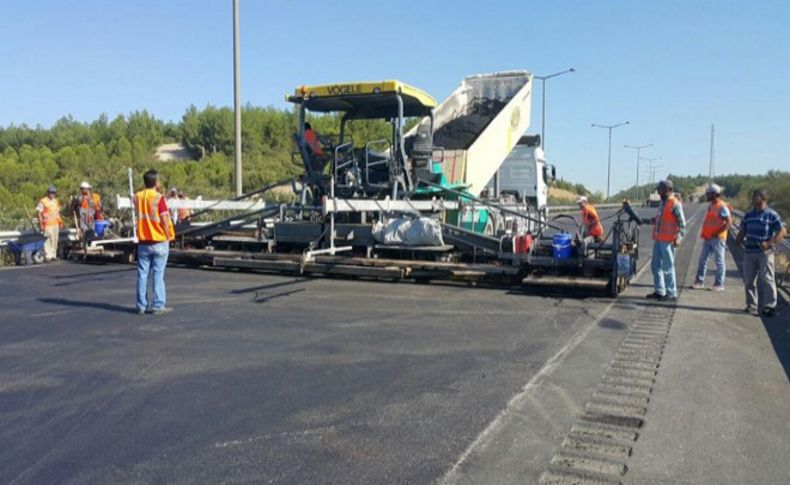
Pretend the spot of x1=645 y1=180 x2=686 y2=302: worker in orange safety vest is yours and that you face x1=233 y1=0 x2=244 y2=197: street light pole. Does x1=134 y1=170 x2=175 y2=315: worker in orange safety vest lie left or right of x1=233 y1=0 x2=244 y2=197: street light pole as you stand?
left

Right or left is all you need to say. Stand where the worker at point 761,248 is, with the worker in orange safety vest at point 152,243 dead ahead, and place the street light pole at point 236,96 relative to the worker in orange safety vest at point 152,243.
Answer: right

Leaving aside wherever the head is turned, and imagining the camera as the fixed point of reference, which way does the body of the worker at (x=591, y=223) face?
to the viewer's left

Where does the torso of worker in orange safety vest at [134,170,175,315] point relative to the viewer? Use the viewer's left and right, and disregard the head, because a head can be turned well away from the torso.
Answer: facing away from the viewer and to the right of the viewer

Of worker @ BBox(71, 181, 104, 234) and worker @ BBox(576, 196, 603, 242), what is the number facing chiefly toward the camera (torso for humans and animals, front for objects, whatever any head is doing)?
1

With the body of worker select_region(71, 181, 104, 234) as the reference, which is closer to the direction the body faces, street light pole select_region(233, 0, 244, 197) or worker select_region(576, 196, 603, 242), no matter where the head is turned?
the worker

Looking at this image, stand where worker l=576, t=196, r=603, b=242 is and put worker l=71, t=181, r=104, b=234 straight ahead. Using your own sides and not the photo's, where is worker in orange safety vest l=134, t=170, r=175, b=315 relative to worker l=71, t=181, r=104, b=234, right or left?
left

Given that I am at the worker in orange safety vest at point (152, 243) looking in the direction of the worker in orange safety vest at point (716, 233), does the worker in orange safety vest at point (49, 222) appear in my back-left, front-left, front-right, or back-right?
back-left

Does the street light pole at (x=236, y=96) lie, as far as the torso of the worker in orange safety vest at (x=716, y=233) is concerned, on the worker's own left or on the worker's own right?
on the worker's own right

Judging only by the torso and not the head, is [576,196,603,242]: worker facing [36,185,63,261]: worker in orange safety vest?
yes

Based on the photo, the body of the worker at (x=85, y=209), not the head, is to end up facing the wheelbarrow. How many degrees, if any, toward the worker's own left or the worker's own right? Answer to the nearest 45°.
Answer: approximately 90° to the worker's own right
